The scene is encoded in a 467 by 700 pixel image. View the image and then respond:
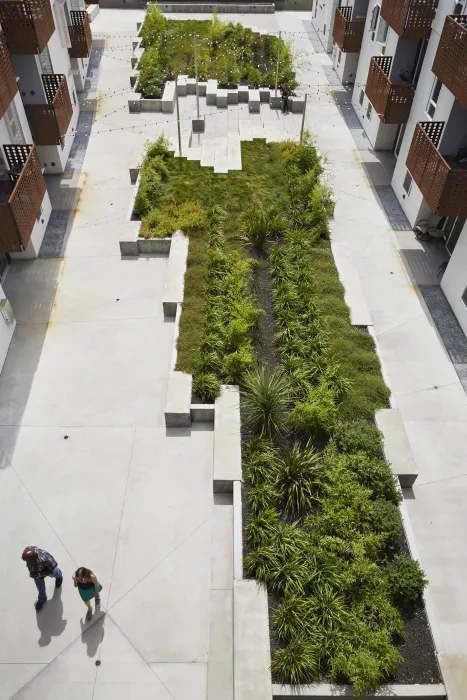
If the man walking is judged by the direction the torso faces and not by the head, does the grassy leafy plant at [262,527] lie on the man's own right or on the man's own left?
on the man's own left

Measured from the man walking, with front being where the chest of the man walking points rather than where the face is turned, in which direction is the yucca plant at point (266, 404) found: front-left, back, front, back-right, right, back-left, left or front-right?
back-left

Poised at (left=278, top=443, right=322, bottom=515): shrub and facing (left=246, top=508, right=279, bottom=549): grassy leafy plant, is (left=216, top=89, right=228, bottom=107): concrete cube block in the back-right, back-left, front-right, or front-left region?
back-right

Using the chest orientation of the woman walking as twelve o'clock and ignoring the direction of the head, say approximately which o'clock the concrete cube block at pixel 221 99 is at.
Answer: The concrete cube block is roughly at 6 o'clock from the woman walking.

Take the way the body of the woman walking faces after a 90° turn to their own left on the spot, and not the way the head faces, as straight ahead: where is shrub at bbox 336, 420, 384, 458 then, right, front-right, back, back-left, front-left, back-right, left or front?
front-left

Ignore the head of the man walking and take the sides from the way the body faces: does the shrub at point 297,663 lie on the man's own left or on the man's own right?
on the man's own left

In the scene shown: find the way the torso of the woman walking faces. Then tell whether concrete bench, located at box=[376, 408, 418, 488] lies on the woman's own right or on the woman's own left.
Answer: on the woman's own left

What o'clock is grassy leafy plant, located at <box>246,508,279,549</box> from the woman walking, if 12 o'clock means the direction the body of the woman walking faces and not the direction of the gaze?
The grassy leafy plant is roughly at 8 o'clock from the woman walking.

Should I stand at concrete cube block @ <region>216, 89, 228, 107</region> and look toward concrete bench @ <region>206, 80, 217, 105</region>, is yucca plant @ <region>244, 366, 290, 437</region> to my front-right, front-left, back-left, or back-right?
back-left

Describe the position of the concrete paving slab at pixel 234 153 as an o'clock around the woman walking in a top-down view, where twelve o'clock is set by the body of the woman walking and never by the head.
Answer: The concrete paving slab is roughly at 6 o'clock from the woman walking.

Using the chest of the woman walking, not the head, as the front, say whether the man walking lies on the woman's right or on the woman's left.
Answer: on the woman's right

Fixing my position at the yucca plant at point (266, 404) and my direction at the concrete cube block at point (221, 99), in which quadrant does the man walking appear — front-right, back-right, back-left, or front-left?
back-left

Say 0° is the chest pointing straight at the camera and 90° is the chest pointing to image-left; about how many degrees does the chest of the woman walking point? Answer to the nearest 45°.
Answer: approximately 45°
